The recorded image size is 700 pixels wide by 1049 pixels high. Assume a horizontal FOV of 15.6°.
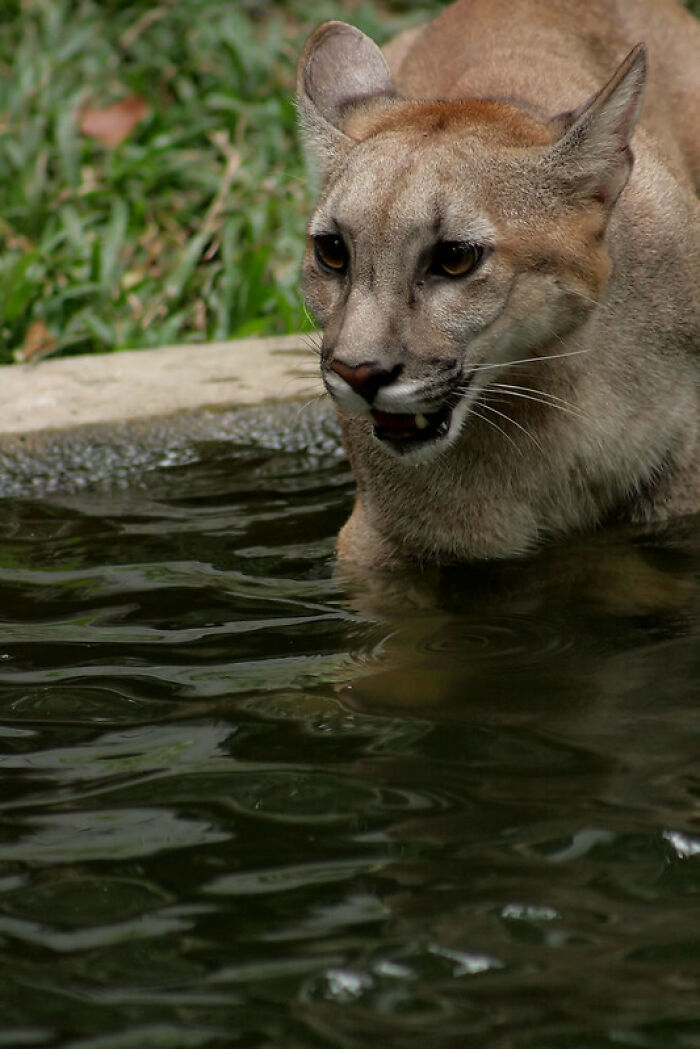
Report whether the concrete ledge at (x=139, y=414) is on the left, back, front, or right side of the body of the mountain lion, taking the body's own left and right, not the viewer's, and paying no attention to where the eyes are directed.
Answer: right
